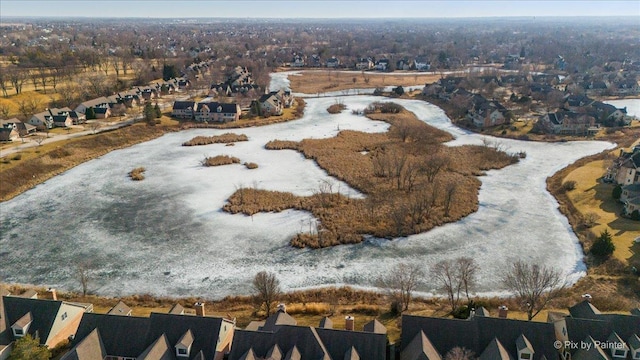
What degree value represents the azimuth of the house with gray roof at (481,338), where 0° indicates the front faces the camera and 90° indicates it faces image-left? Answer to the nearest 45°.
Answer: approximately 0°

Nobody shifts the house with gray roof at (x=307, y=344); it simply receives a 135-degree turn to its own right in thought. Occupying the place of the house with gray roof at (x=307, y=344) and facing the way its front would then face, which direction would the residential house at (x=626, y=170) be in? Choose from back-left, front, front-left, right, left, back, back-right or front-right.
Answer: right

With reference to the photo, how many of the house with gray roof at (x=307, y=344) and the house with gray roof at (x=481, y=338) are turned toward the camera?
2

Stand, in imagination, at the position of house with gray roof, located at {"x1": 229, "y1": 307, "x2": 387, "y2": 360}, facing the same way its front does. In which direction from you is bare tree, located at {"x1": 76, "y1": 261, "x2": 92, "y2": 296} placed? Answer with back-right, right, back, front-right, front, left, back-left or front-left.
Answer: back-right

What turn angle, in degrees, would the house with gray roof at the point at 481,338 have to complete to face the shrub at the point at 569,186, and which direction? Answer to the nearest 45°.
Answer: approximately 180°

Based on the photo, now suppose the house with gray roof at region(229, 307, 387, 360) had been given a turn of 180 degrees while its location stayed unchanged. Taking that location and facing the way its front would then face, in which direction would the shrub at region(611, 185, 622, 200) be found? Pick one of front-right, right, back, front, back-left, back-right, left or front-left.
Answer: front-right

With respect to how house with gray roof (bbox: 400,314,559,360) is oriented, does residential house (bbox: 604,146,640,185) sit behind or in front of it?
behind

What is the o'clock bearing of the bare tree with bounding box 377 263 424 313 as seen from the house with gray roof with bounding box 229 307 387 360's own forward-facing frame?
The bare tree is roughly at 7 o'clock from the house with gray roof.

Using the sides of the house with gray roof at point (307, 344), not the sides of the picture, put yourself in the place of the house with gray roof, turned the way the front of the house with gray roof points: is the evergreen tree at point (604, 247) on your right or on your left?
on your left

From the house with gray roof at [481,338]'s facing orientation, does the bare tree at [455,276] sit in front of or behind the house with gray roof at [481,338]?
behind
